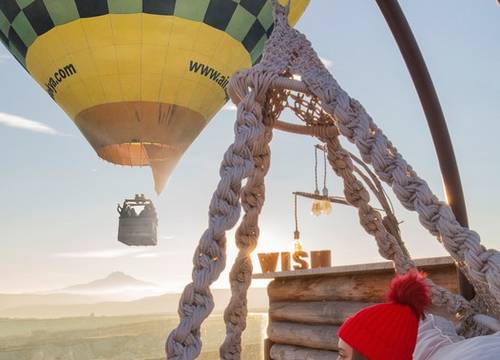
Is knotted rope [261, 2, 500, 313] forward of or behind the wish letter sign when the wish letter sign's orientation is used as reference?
forward

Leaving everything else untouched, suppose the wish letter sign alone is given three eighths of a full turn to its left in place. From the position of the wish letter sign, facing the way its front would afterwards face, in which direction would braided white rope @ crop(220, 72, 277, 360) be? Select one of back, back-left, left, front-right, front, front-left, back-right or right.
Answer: back-right

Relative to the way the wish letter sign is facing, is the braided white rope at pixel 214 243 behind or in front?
in front

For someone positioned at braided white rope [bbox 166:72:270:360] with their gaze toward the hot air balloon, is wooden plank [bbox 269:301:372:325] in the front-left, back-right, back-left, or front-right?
front-right

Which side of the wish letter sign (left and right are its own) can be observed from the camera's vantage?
front
